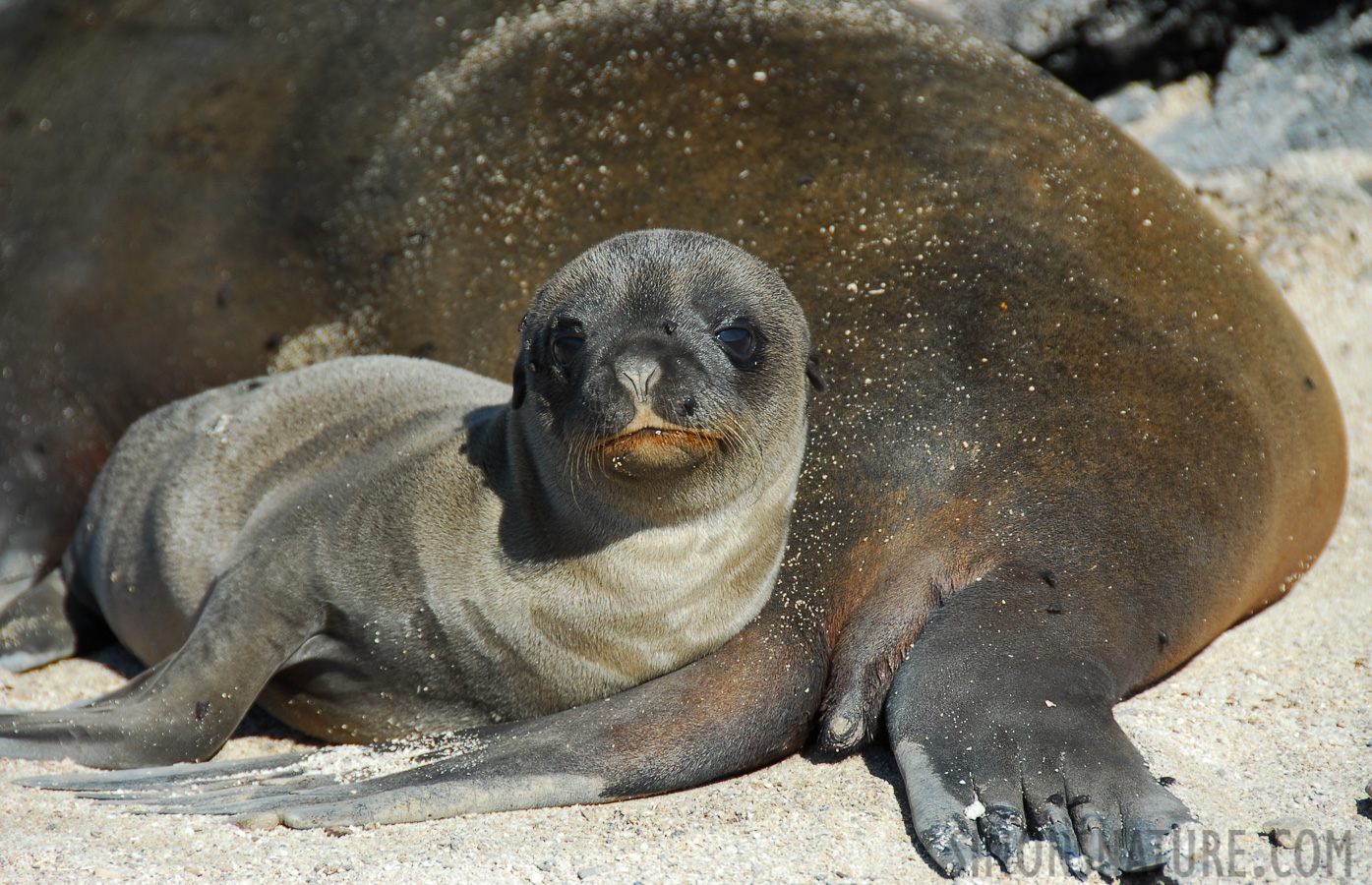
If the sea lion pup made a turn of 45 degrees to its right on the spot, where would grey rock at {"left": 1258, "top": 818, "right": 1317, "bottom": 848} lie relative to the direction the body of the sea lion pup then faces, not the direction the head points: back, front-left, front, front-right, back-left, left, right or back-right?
front-left

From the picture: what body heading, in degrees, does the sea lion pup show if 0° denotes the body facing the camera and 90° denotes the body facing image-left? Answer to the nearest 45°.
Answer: approximately 315°
